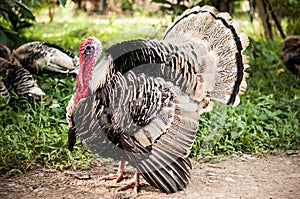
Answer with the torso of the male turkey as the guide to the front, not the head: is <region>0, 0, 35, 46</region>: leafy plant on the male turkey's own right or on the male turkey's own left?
on the male turkey's own right

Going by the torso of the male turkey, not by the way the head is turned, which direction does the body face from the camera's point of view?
to the viewer's left

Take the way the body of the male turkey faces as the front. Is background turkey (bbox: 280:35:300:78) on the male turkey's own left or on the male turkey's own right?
on the male turkey's own right

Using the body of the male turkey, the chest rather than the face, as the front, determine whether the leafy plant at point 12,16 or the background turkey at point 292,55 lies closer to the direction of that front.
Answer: the leafy plant
